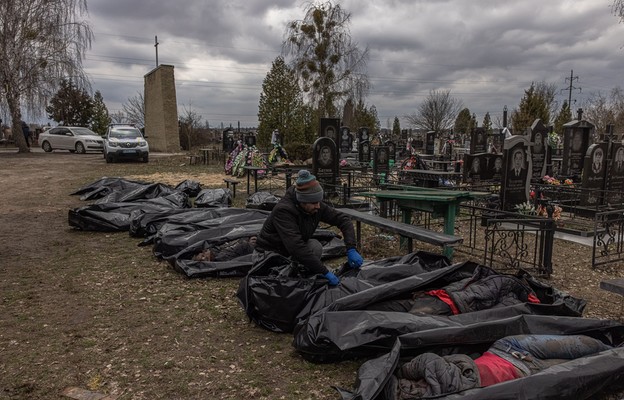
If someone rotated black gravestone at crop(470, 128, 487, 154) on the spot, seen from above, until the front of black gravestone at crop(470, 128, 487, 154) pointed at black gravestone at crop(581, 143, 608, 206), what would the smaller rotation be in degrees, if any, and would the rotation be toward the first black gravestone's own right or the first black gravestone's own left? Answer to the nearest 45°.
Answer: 0° — it already faces it

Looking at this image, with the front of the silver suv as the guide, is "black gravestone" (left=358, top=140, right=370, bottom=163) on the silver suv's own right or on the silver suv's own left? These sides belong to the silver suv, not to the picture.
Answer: on the silver suv's own left

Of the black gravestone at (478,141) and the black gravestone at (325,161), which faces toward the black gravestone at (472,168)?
the black gravestone at (478,141)

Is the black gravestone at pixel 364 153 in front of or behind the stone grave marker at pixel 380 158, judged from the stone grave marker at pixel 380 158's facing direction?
behind

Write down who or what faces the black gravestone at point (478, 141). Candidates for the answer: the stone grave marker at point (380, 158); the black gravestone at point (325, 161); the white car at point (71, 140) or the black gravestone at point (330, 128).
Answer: the white car

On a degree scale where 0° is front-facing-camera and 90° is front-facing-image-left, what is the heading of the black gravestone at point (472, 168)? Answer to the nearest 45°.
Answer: approximately 0°

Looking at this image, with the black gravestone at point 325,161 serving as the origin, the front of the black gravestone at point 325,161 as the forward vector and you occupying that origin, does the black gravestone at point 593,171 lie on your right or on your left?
on your left

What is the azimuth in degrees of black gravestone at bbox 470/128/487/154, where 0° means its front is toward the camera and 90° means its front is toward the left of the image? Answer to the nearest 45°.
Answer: approximately 0°

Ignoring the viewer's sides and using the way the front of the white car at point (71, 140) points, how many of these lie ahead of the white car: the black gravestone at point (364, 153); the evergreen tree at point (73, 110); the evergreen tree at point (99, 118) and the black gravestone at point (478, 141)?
2
